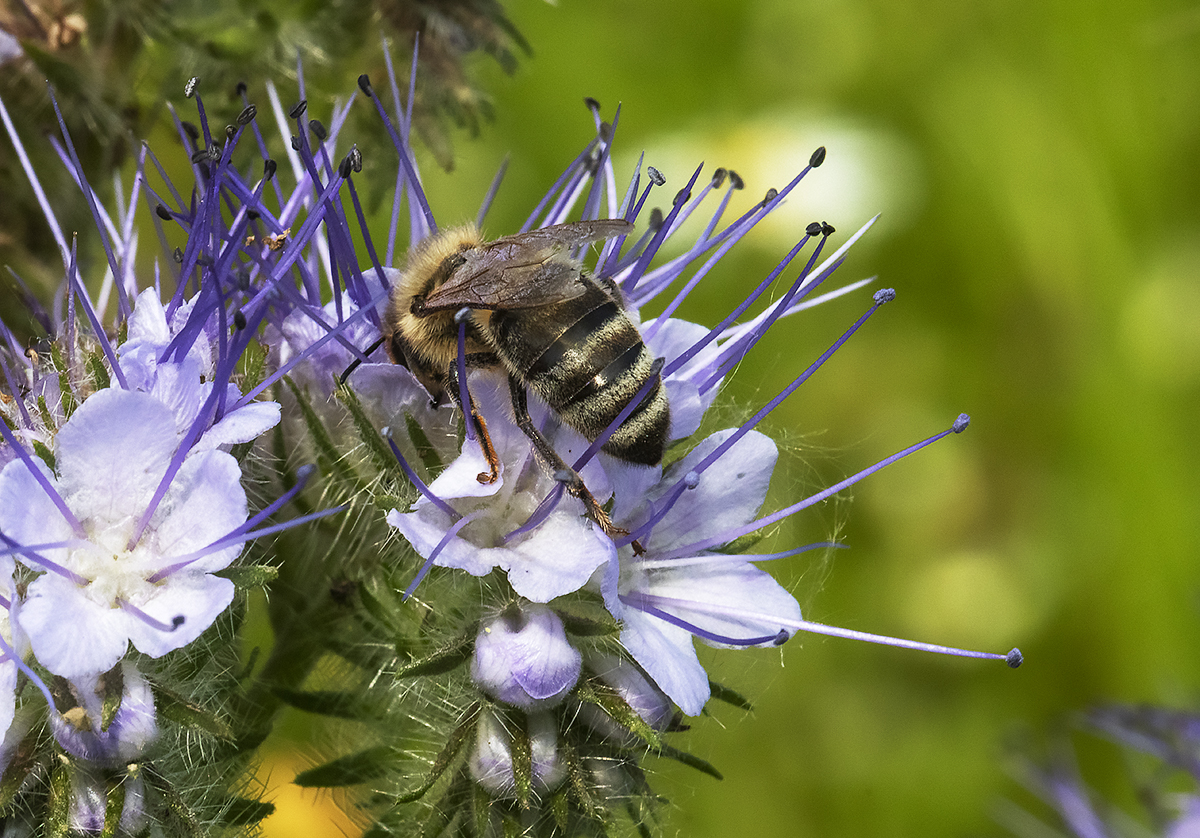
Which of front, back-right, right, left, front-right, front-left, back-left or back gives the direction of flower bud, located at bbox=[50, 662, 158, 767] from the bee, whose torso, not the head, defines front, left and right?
front-left

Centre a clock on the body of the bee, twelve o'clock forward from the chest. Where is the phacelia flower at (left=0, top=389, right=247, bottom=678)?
The phacelia flower is roughly at 11 o'clock from the bee.

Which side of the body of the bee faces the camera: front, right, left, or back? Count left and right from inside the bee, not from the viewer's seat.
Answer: left
